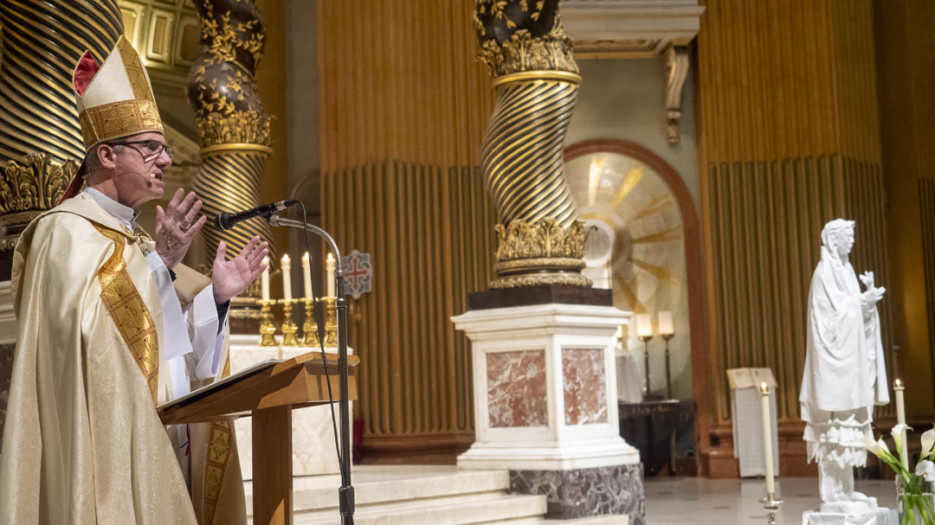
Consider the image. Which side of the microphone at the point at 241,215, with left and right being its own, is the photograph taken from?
left

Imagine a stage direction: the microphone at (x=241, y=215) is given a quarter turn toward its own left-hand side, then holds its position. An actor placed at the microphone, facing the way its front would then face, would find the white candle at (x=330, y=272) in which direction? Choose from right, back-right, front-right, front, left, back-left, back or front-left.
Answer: back
